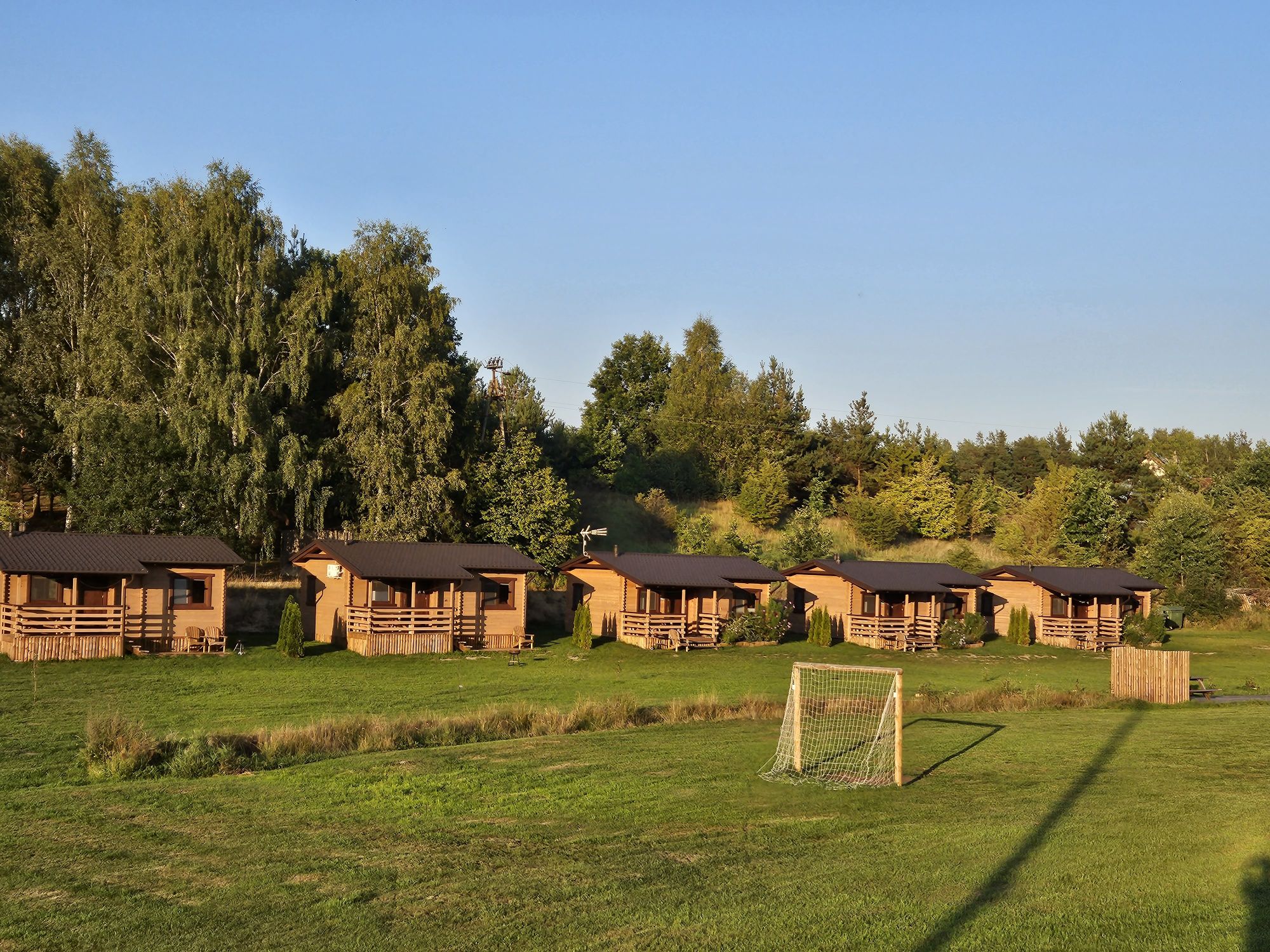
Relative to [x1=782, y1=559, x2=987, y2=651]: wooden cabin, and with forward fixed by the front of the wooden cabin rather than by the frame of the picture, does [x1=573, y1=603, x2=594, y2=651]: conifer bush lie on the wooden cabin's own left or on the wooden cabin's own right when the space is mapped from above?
on the wooden cabin's own right

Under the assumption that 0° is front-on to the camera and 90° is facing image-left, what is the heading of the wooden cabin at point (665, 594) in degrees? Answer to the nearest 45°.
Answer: approximately 315°

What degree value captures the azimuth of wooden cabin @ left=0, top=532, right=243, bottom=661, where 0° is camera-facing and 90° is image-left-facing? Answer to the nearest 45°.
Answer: approximately 0°

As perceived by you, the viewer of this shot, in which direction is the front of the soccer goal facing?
facing away from the viewer and to the right of the viewer

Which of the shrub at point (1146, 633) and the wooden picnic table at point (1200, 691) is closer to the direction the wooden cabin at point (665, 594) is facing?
the wooden picnic table

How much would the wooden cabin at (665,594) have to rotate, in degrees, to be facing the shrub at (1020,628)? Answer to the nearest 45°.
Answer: approximately 45° to its left

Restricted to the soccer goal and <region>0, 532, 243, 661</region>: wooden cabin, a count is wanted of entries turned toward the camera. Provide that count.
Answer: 1

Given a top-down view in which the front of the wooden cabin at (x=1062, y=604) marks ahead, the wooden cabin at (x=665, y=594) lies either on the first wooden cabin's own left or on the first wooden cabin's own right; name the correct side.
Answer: on the first wooden cabin's own right
